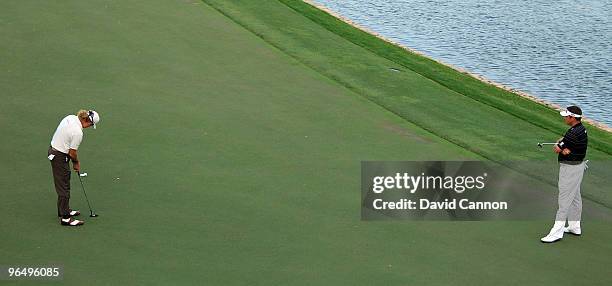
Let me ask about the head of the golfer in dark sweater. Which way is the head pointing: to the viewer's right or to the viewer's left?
to the viewer's left

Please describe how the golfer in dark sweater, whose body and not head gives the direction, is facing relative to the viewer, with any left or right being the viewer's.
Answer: facing to the left of the viewer
